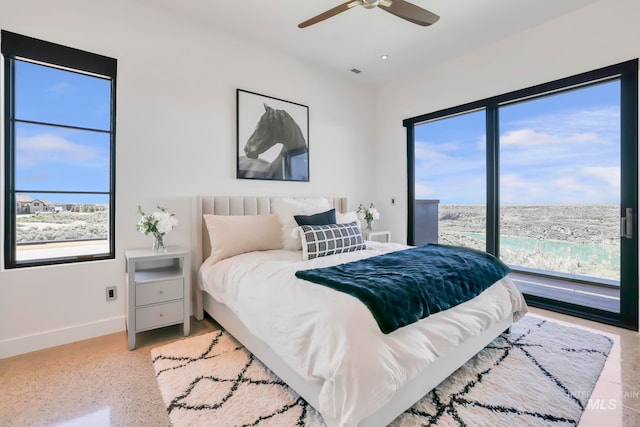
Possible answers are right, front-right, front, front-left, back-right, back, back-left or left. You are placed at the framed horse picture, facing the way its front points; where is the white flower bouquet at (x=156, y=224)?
right

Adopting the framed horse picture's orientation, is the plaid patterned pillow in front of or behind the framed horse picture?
in front

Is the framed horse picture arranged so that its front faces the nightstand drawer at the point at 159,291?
no

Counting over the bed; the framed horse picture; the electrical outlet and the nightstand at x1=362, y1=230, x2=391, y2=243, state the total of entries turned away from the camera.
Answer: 0

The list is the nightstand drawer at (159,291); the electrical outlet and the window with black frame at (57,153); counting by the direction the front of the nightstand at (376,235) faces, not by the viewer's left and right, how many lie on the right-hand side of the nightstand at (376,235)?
3

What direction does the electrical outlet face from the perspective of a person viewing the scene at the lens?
facing the viewer

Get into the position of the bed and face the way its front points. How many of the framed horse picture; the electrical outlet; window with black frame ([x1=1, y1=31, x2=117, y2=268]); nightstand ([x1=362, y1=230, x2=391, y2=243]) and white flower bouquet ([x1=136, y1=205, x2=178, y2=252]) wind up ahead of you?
0

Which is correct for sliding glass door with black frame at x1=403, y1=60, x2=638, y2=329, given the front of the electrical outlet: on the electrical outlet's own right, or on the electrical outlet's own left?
on the electrical outlet's own left

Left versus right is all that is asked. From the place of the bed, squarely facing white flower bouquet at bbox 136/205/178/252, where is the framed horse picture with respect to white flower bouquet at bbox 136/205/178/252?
right

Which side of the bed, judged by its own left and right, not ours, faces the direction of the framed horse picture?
back

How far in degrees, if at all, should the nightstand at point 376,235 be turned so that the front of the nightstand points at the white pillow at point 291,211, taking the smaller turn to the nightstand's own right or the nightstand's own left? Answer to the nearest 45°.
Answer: approximately 90° to the nightstand's own right

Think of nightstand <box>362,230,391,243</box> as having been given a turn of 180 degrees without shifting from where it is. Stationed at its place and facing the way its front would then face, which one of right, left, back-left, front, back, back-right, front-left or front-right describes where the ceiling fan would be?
back-left

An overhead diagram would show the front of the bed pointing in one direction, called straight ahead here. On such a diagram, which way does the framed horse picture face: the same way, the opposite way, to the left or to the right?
the same way

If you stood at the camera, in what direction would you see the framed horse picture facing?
facing the viewer and to the right of the viewer

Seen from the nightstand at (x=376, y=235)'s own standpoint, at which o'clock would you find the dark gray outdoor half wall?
The dark gray outdoor half wall is roughly at 10 o'clock from the nightstand.

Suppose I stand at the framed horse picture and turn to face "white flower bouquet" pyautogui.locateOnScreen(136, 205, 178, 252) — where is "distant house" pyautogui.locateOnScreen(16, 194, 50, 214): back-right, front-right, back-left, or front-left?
front-right

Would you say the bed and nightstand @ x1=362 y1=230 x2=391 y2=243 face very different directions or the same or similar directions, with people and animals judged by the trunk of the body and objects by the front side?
same or similar directions

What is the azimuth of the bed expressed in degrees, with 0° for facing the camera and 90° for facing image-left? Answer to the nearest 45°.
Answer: approximately 315°

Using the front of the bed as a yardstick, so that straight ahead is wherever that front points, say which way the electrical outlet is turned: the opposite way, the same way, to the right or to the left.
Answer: the same way
